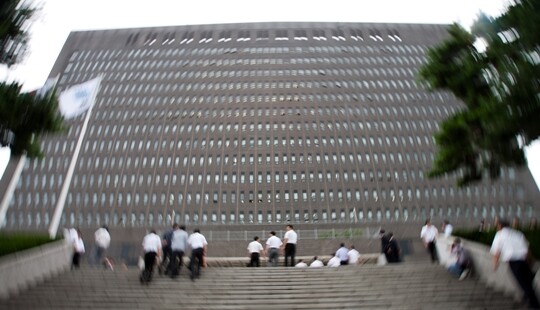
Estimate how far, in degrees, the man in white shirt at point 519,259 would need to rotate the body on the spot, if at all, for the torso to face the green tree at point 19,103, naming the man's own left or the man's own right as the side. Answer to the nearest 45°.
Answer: approximately 90° to the man's own left

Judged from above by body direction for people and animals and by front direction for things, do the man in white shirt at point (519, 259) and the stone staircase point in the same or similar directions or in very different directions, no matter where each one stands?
very different directions

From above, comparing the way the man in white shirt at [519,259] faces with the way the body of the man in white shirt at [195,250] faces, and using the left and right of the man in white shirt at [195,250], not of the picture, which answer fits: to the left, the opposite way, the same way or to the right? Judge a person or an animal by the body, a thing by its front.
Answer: the same way

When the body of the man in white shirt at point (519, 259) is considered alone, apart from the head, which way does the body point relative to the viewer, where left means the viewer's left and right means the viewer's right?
facing away from the viewer and to the left of the viewer

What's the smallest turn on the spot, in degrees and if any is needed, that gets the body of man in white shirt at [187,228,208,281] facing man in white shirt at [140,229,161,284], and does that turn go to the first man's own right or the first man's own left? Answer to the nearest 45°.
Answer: approximately 90° to the first man's own left

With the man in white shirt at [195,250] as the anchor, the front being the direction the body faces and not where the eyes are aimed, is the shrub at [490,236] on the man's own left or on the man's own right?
on the man's own right

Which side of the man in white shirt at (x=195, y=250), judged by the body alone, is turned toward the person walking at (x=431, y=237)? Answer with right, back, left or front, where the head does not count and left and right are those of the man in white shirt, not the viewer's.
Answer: right

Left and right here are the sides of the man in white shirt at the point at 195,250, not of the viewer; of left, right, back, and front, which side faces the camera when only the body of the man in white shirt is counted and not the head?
back

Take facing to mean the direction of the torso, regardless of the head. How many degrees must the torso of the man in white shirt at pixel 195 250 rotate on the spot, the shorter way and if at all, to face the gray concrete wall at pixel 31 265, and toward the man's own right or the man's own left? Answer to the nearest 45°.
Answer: approximately 90° to the man's own left

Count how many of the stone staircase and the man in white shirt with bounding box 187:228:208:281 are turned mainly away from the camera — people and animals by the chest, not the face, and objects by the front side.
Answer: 1

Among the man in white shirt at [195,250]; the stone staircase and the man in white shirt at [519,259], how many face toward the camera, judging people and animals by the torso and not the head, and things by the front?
1

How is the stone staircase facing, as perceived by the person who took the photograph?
facing the viewer

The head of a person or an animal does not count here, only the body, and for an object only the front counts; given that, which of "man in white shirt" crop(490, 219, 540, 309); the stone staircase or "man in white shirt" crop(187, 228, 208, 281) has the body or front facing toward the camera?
the stone staircase
